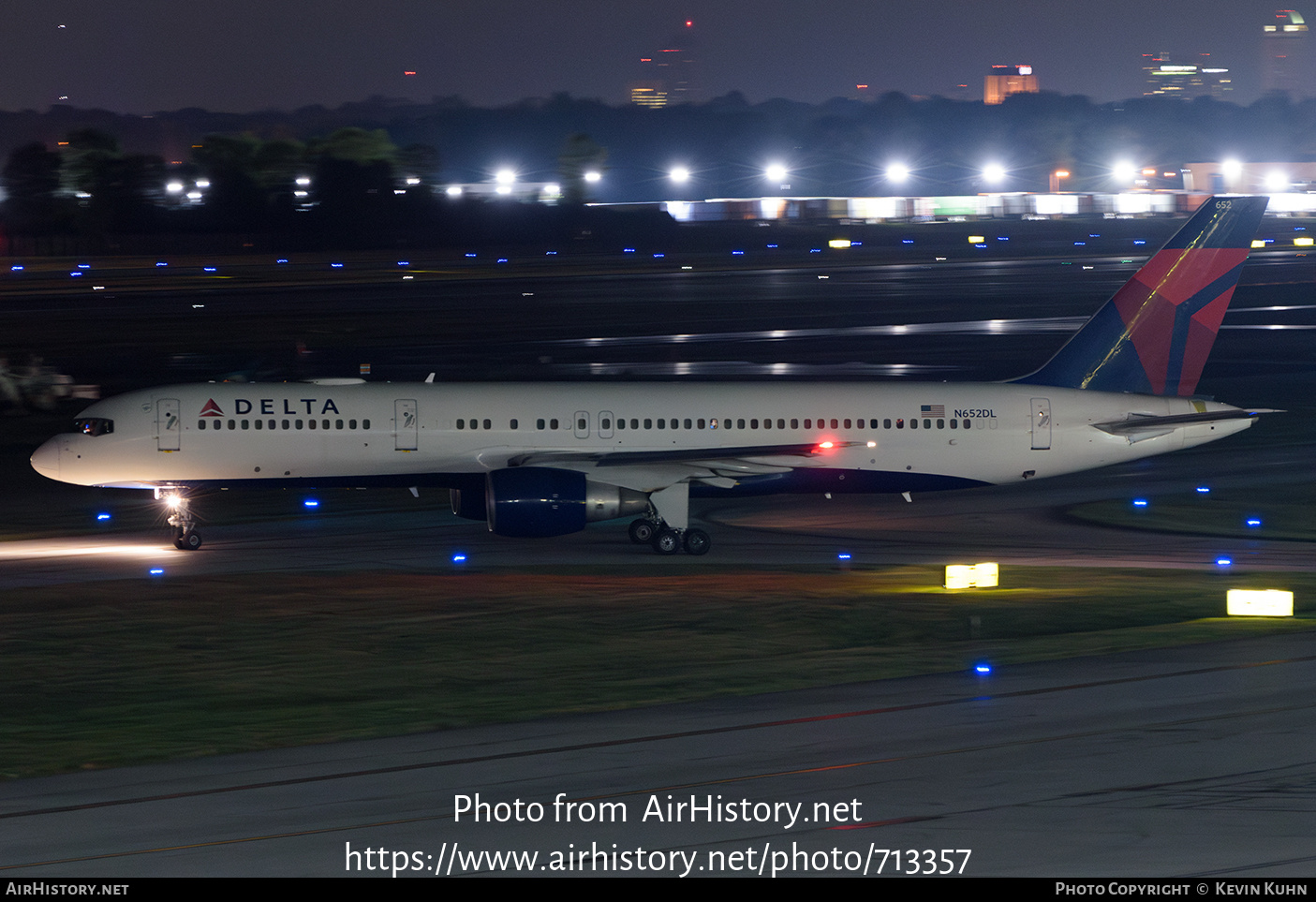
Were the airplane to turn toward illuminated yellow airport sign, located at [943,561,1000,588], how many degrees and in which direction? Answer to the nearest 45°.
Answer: approximately 135° to its left

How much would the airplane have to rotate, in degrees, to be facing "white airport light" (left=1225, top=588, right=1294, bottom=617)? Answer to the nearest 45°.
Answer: approximately 135° to its left

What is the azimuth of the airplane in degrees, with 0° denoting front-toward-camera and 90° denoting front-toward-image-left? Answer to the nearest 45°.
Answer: approximately 90°
